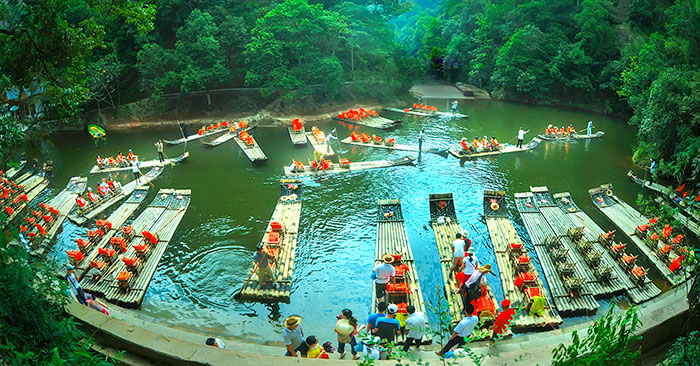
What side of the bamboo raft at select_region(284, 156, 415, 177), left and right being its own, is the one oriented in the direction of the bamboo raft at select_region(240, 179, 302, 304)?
right

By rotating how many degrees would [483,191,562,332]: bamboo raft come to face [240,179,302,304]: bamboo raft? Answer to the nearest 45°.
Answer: approximately 90° to its left

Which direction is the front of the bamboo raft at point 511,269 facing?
away from the camera

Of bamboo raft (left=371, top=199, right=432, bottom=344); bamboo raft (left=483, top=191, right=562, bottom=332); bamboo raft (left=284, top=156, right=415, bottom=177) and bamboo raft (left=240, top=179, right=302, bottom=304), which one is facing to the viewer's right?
bamboo raft (left=284, top=156, right=415, bottom=177)

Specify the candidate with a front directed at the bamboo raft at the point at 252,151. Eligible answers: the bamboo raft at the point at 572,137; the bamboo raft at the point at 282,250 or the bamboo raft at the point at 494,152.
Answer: the bamboo raft at the point at 282,250

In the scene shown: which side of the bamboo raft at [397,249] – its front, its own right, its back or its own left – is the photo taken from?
back

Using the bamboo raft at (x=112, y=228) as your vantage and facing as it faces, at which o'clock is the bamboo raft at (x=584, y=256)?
the bamboo raft at (x=584, y=256) is roughly at 3 o'clock from the bamboo raft at (x=112, y=228).

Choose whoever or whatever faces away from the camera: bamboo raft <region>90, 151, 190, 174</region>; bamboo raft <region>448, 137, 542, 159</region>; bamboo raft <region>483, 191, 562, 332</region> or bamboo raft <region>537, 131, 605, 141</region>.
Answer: bamboo raft <region>483, 191, 562, 332</region>

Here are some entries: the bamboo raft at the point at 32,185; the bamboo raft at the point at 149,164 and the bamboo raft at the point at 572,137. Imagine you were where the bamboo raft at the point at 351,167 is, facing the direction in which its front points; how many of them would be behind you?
2

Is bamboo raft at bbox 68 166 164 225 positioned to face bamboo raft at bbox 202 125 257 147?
yes

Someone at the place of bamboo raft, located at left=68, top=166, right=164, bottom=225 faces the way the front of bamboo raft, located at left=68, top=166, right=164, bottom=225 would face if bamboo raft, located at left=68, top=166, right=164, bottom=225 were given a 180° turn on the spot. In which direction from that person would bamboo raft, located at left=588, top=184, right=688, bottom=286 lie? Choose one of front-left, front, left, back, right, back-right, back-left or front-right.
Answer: left

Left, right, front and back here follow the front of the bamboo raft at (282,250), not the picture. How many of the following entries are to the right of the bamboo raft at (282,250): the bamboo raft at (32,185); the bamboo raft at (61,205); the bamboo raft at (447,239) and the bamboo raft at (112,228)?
1

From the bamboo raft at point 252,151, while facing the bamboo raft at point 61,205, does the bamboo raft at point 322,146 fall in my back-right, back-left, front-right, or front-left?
back-left

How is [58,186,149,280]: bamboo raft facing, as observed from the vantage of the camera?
facing away from the viewer and to the right of the viewer
